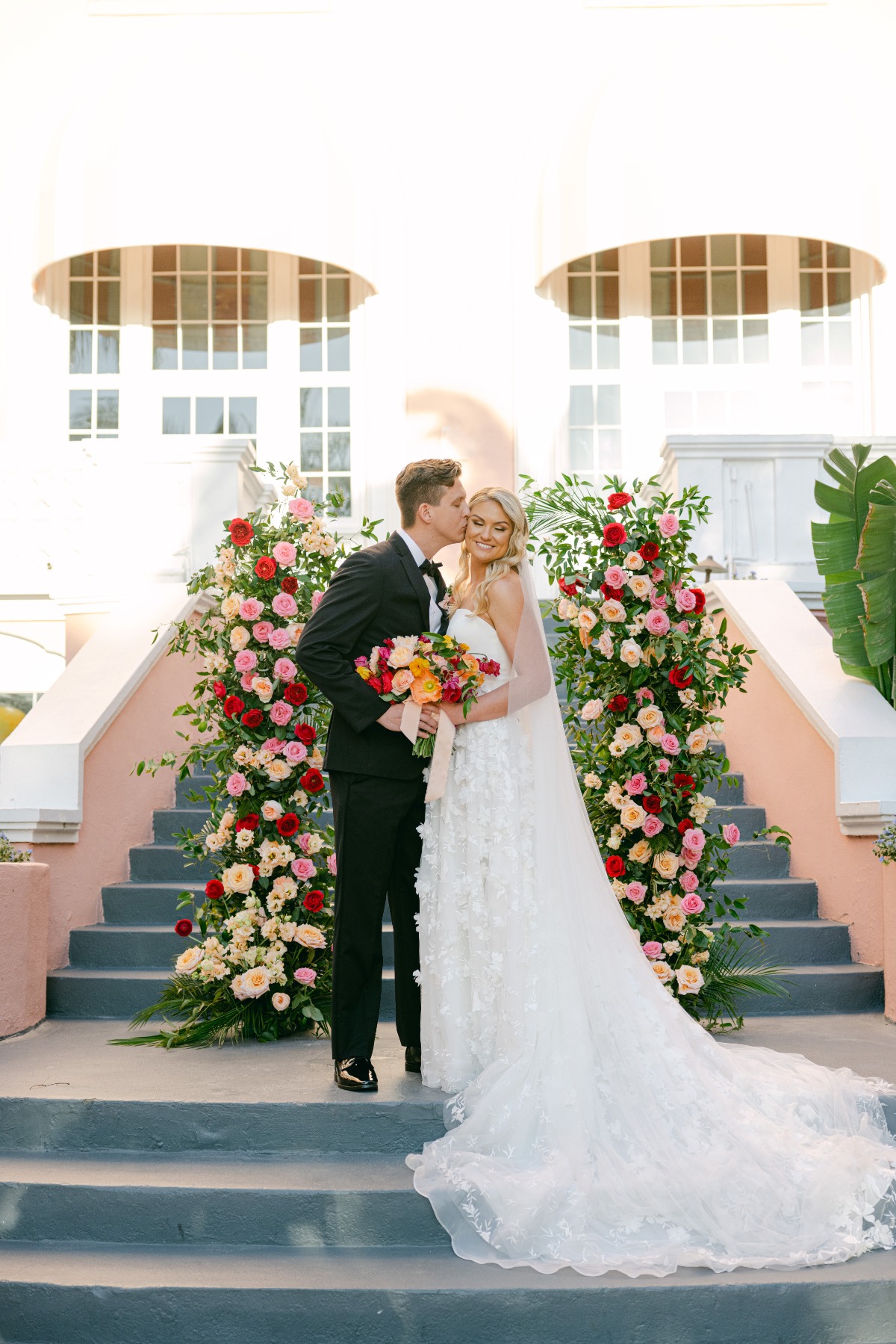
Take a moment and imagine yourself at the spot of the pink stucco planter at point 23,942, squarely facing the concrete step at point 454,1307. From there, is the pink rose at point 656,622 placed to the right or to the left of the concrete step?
left

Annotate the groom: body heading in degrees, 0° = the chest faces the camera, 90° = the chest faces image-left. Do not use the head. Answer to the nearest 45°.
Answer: approximately 315°

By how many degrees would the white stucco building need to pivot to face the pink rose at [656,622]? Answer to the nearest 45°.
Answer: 0° — it already faces it

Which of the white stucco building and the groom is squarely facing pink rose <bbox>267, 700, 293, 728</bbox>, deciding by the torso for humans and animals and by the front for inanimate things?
the white stucco building

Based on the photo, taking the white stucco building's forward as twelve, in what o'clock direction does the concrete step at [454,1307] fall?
The concrete step is roughly at 12 o'clock from the white stucco building.

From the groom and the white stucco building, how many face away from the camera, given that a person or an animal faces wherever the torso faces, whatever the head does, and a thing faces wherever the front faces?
0

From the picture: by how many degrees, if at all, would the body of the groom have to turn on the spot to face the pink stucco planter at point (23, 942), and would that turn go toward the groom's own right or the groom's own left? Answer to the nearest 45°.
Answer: approximately 180°

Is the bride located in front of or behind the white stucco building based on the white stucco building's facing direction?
in front

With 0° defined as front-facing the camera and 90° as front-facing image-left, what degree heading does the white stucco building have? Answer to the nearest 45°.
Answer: approximately 0°

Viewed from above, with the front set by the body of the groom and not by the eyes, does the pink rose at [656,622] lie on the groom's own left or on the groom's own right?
on the groom's own left

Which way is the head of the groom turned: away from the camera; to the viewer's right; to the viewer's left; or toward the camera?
to the viewer's right
